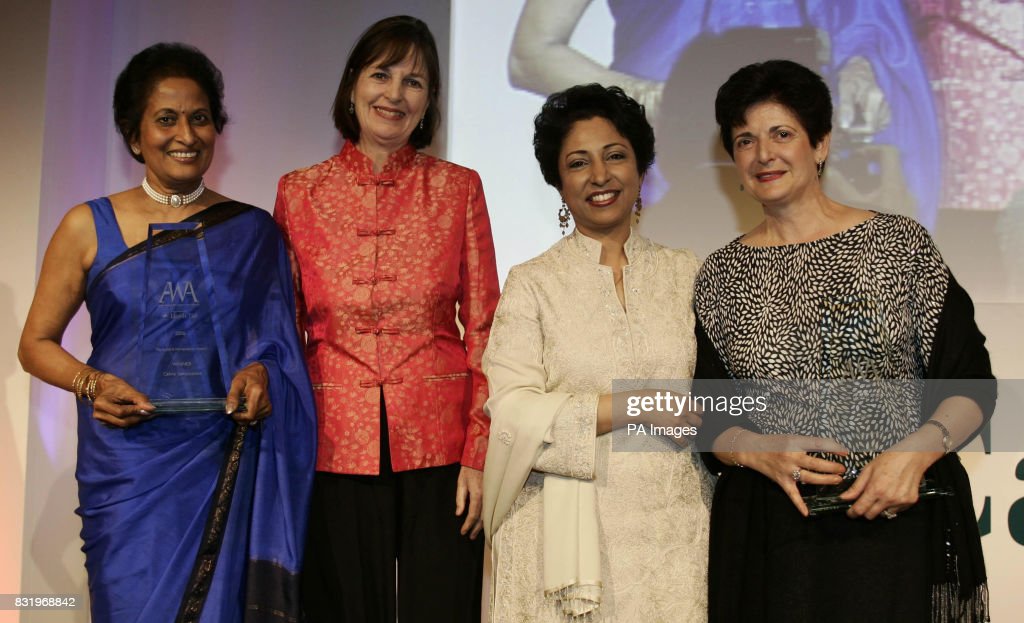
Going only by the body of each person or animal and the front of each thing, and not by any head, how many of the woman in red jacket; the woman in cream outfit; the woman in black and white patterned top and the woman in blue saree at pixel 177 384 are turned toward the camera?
4

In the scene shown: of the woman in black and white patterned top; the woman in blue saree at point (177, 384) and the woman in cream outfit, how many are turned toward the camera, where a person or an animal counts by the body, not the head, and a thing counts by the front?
3

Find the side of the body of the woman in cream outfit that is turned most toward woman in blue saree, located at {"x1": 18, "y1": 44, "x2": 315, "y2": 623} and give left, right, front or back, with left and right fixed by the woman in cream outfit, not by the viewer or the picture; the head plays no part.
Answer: right

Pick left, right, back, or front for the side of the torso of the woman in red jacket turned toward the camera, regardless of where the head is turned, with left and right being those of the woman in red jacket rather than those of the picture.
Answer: front

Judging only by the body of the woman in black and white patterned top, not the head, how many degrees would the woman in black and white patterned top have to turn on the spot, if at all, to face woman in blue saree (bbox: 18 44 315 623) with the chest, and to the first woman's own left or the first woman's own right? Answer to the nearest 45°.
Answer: approximately 90° to the first woman's own right

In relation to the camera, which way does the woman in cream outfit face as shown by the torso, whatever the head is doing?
toward the camera

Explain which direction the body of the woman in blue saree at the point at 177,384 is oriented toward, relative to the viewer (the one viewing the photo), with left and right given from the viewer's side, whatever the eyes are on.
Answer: facing the viewer

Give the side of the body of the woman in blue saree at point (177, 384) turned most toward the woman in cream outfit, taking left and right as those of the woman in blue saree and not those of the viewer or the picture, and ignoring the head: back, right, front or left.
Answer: left

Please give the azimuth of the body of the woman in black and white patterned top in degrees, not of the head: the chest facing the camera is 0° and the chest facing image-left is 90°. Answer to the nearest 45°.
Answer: approximately 0°

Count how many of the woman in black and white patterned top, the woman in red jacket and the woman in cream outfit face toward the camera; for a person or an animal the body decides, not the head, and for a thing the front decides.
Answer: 3

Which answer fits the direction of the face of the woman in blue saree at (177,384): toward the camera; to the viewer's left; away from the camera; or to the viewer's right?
toward the camera

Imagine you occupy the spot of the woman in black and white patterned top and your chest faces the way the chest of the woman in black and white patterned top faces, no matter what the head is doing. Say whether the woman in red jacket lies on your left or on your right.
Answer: on your right

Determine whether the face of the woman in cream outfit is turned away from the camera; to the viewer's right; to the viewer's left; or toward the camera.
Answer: toward the camera

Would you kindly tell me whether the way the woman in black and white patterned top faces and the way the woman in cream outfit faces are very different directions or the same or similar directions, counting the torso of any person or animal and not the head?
same or similar directions

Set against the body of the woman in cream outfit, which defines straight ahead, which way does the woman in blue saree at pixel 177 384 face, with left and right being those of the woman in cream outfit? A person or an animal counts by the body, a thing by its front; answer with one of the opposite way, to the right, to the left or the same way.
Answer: the same way
